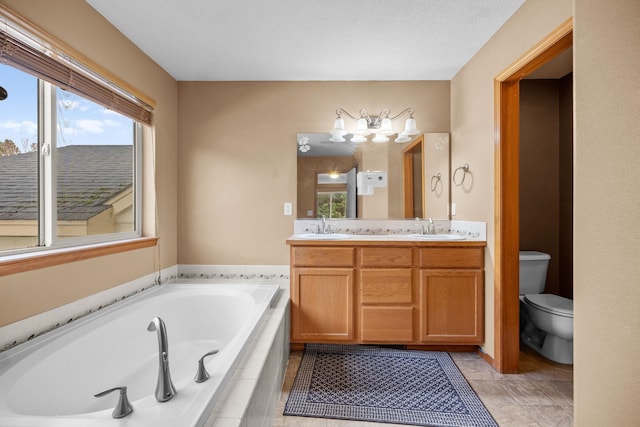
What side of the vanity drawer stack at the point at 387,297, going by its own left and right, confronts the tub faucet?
front

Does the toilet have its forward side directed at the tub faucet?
no

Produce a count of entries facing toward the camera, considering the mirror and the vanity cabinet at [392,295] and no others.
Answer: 2

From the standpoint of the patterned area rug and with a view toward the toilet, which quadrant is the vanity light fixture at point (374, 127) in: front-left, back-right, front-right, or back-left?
front-left

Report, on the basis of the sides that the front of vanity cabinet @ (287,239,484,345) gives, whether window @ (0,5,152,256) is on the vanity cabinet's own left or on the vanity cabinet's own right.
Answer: on the vanity cabinet's own right

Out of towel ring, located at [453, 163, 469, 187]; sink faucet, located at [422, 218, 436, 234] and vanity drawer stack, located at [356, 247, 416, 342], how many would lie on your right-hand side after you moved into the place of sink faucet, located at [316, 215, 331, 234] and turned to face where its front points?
0

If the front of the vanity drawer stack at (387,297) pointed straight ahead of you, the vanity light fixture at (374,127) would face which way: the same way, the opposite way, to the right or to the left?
the same way

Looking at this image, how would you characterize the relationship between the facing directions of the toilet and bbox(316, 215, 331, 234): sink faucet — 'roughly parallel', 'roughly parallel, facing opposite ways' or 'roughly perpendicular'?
roughly parallel

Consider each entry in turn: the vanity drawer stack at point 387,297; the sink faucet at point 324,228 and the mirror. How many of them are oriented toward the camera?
3

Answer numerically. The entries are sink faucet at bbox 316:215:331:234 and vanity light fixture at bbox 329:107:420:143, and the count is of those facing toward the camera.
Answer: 2

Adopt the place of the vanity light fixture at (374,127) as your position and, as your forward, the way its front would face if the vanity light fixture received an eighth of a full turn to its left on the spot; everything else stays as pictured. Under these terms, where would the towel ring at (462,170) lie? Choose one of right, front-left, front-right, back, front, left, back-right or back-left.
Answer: front-left

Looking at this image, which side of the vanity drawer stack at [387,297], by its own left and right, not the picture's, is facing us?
front

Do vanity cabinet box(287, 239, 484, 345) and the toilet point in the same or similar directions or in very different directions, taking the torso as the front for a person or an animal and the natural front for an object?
same or similar directions

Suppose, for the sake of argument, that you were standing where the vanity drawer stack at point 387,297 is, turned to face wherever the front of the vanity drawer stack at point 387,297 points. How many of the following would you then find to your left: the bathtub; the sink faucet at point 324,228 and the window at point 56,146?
0

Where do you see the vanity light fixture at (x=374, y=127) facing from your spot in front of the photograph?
facing the viewer
